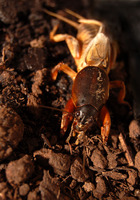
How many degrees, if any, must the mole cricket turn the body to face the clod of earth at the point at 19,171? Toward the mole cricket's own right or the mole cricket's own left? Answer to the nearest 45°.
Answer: approximately 45° to the mole cricket's own right

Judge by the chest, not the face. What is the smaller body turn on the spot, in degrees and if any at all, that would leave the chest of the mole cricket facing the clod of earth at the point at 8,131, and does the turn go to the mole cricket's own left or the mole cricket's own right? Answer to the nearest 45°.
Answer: approximately 45° to the mole cricket's own right

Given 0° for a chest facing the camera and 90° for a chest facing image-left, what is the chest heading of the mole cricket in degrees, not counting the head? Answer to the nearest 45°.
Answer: approximately 0°
